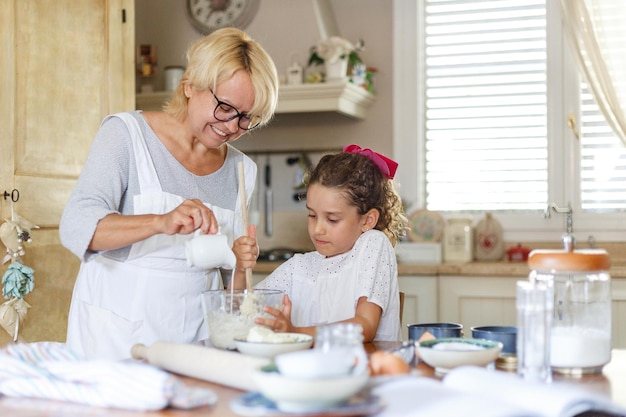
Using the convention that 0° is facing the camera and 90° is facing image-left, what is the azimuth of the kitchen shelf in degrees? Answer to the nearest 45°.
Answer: approximately 0°

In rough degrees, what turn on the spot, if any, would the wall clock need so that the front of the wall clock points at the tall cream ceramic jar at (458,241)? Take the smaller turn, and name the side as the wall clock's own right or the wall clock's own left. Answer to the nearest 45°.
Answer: approximately 45° to the wall clock's own left

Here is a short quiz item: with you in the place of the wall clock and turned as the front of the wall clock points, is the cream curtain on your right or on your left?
on your left

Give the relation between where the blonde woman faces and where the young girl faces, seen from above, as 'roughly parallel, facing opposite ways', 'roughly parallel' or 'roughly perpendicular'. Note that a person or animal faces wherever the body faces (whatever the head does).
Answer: roughly perpendicular

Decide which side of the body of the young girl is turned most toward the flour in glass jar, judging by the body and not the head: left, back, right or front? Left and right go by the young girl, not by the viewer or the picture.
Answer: left

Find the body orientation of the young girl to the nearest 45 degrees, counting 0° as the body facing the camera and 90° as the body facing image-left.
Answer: approximately 45°

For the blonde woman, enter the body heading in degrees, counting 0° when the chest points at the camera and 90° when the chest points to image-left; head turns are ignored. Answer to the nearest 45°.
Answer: approximately 315°

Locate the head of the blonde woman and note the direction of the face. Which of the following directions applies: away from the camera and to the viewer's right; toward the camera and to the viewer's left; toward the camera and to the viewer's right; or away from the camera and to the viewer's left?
toward the camera and to the viewer's right

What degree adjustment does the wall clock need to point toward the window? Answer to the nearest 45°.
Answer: approximately 90° to its left

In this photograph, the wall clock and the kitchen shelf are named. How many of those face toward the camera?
2
